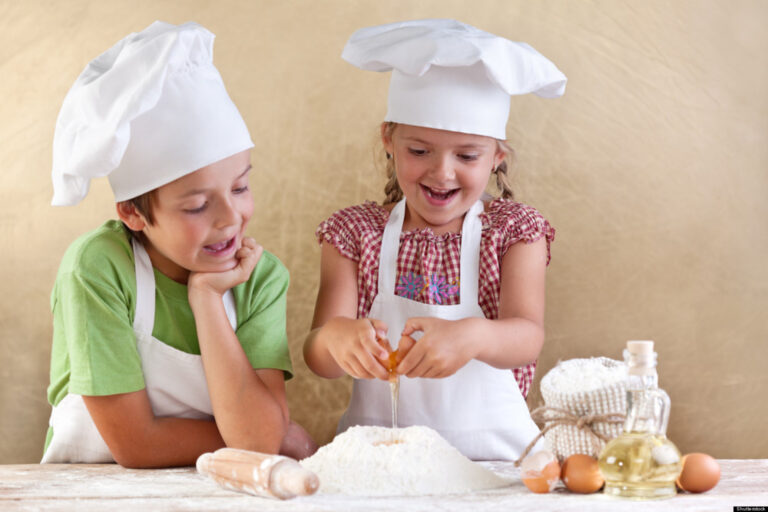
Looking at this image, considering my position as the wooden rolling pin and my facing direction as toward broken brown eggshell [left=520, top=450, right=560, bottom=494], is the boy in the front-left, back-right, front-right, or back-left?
back-left

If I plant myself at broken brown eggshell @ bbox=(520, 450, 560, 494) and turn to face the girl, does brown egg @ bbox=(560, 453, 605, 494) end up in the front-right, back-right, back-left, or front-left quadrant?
back-right

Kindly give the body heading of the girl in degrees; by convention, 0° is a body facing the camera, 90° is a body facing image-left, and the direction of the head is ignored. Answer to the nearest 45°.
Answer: approximately 0°

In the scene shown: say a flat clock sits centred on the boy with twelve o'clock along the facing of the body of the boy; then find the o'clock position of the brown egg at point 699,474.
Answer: The brown egg is roughly at 12 o'clock from the boy.

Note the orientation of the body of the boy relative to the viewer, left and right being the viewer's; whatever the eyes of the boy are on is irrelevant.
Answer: facing the viewer and to the right of the viewer

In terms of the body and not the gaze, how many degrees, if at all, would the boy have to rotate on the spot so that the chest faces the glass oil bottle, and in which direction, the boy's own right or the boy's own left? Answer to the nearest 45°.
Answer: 0° — they already face it

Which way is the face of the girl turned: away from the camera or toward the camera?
toward the camera

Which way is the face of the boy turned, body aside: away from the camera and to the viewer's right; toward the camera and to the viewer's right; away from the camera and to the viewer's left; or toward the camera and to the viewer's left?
toward the camera and to the viewer's right

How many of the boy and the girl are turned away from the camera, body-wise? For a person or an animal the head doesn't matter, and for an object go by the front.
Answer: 0

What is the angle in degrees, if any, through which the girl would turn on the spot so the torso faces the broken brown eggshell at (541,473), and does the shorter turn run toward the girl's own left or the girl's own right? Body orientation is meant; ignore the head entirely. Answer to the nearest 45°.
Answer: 0° — they already face it

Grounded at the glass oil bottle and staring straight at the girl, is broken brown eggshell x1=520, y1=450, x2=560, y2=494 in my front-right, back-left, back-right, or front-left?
front-left
